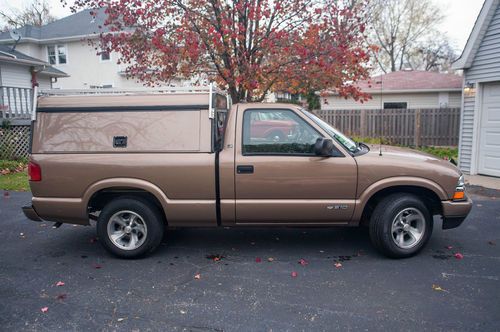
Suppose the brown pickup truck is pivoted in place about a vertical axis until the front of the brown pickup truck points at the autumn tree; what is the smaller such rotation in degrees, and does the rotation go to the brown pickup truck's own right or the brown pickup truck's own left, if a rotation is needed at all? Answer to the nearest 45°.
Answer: approximately 90° to the brown pickup truck's own left

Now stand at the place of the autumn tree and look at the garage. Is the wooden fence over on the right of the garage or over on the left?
left

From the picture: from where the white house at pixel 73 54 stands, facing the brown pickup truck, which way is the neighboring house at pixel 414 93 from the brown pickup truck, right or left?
left

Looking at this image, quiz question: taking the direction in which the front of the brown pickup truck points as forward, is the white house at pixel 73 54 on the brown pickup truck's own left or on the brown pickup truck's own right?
on the brown pickup truck's own left

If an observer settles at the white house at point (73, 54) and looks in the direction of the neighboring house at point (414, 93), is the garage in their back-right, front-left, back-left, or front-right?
front-right

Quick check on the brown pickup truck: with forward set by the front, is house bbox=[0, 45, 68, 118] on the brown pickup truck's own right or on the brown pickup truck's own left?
on the brown pickup truck's own left

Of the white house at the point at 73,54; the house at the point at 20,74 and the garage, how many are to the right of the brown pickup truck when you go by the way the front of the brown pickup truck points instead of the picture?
0

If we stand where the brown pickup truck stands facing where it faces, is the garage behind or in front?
in front

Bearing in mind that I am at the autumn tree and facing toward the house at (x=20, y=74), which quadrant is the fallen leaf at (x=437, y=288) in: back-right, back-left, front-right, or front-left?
back-left

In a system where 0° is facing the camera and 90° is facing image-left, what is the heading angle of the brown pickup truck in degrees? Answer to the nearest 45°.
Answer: approximately 270°

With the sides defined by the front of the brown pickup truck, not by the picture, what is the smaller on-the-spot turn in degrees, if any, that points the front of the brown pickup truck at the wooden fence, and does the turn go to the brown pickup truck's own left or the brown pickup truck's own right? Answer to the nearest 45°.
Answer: approximately 45° to the brown pickup truck's own left

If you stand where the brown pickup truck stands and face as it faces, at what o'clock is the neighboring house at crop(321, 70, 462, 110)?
The neighboring house is roughly at 10 o'clock from the brown pickup truck.

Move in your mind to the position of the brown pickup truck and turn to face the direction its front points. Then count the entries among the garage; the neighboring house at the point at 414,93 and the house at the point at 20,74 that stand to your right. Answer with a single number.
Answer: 0
